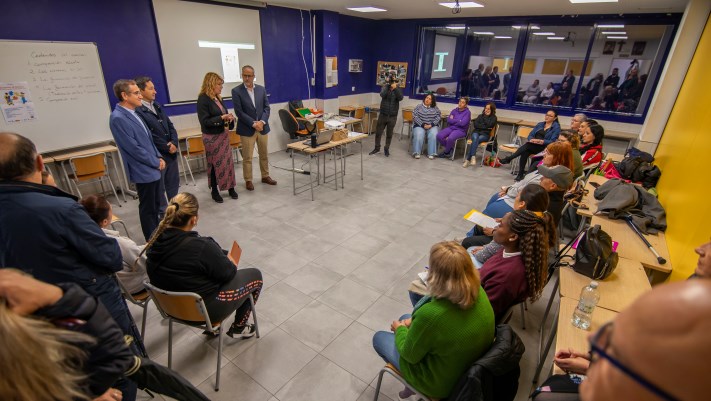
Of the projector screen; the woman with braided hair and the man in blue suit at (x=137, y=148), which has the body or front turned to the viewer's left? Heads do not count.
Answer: the woman with braided hair

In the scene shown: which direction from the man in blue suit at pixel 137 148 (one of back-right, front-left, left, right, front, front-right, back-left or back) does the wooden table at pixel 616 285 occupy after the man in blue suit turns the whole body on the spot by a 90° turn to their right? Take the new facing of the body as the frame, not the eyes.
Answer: front-left

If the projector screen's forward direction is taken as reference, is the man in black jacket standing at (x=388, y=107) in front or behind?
in front

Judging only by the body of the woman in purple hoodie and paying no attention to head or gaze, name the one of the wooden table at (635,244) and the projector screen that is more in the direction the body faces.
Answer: the projector screen

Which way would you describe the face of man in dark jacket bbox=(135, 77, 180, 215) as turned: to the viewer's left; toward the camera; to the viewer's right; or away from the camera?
to the viewer's right

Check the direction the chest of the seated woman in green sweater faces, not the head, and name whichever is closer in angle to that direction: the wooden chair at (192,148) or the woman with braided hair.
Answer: the wooden chair

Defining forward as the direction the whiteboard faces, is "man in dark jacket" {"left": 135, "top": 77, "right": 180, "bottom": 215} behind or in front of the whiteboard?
in front

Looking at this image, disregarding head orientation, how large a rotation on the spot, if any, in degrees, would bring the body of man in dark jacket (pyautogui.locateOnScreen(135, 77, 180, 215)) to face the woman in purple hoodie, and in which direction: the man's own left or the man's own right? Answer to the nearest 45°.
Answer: approximately 45° to the man's own left

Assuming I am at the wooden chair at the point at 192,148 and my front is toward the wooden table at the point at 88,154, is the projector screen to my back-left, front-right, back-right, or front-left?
back-right

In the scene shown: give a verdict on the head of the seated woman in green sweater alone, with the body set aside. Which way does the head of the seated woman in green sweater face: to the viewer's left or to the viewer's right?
to the viewer's left

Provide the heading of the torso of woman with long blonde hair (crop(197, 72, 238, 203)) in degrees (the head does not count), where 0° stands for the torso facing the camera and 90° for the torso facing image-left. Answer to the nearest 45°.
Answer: approximately 315°

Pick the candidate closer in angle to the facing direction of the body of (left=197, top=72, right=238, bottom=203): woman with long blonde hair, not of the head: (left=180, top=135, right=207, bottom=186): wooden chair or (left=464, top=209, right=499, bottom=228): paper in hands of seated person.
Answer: the paper in hands of seated person
